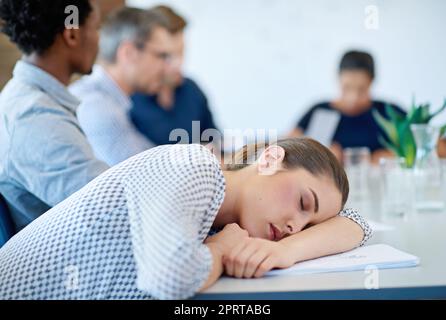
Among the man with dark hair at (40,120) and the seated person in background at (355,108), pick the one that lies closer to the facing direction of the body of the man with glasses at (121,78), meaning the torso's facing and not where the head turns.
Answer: the seated person in background

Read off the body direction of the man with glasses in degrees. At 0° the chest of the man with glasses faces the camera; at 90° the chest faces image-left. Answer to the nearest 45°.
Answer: approximately 270°

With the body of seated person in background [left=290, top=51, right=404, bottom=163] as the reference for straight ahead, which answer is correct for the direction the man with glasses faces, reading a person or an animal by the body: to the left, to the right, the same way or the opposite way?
to the left

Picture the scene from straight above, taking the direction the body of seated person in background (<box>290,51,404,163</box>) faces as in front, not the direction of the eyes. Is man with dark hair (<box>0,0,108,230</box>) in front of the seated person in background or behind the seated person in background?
in front

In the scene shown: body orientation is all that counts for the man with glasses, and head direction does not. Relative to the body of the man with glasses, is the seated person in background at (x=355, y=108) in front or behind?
in front

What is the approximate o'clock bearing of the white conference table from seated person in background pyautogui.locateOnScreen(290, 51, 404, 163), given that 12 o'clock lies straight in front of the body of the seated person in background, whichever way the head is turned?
The white conference table is roughly at 12 o'clock from the seated person in background.

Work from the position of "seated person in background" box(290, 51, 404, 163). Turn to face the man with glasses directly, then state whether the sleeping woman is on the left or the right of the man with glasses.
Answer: left

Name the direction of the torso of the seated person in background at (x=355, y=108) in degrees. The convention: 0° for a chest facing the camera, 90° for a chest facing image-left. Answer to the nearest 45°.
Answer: approximately 0°

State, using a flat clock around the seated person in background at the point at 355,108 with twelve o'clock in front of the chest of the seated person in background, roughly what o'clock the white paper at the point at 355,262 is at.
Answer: The white paper is roughly at 12 o'clock from the seated person in background.

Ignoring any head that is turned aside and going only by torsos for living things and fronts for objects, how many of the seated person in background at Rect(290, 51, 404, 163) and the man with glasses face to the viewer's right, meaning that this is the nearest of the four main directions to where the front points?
1

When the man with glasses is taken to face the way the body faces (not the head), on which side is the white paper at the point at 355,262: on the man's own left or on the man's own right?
on the man's own right
